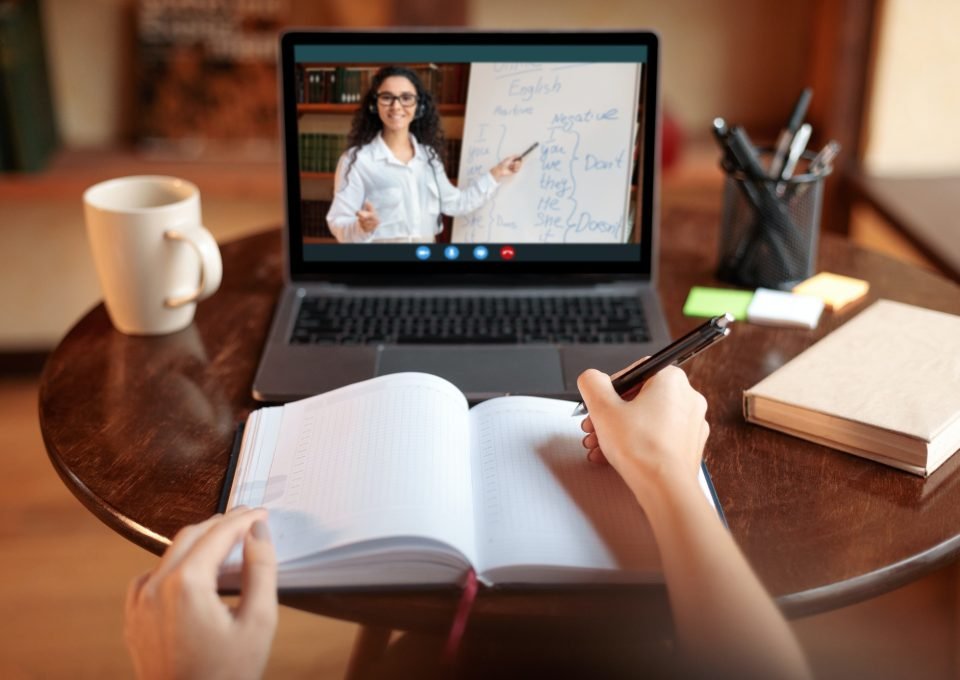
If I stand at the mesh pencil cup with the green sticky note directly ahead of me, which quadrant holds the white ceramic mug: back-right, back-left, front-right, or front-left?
front-right

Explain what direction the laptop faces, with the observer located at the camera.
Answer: facing the viewer
